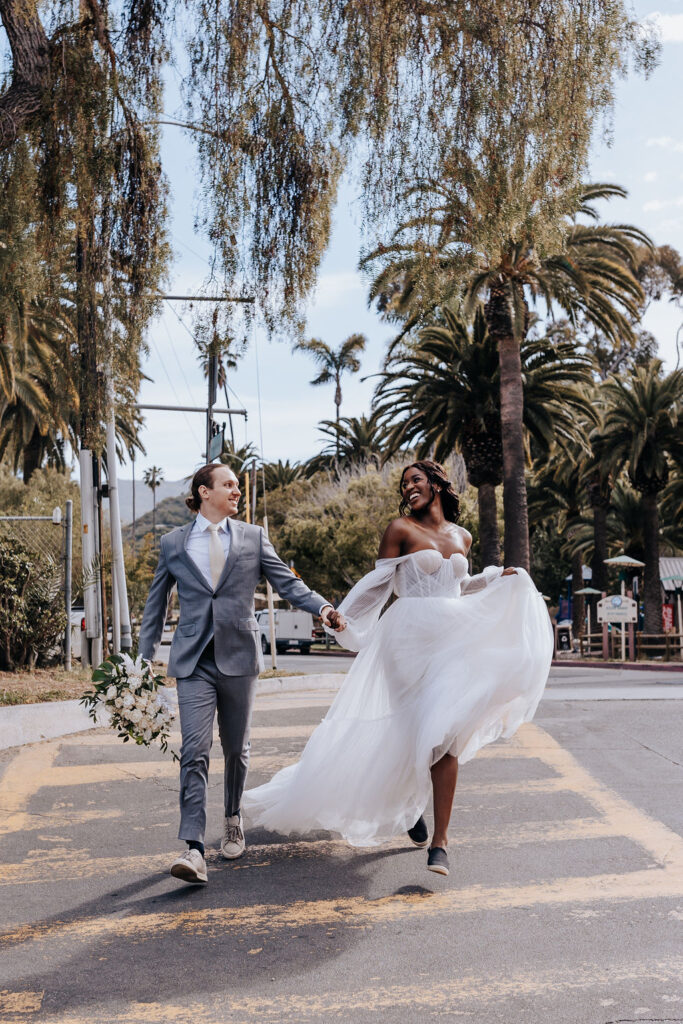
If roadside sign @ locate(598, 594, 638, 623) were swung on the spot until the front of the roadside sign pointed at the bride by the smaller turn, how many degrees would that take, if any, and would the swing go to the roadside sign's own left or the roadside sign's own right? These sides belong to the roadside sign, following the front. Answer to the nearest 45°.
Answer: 0° — it already faces them

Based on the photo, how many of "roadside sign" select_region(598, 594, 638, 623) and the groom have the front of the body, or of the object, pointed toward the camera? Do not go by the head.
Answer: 2

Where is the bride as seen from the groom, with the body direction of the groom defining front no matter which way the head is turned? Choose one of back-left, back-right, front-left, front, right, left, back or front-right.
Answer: left

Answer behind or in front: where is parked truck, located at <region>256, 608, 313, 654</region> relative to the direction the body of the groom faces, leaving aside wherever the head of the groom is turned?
behind

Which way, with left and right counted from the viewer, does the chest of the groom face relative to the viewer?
facing the viewer

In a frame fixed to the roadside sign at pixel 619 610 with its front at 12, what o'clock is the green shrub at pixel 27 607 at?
The green shrub is roughly at 1 o'clock from the roadside sign.

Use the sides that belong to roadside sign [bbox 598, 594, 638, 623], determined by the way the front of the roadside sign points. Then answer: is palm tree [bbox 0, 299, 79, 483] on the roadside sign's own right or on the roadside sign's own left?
on the roadside sign's own right

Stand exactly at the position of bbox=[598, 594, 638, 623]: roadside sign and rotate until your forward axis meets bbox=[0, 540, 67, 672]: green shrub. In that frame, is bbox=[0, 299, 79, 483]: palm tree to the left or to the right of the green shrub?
right

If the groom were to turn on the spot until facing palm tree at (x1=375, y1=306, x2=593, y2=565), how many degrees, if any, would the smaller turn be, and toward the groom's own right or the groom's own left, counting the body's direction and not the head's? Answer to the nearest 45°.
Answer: approximately 180°

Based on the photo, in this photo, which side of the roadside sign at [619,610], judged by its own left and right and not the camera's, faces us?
front

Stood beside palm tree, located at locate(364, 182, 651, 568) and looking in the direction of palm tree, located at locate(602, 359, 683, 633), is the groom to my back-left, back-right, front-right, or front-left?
back-right
